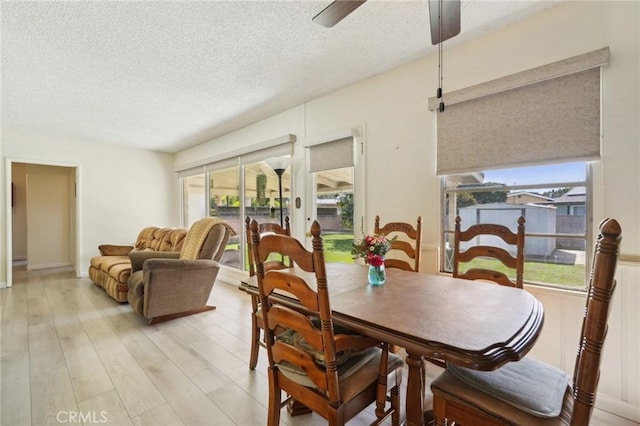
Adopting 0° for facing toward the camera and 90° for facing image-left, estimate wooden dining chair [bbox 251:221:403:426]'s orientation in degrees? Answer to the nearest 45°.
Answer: approximately 225°

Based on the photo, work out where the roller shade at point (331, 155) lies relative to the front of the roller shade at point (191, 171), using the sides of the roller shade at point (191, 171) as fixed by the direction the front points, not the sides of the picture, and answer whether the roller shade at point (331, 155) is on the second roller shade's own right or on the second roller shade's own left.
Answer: on the second roller shade's own left

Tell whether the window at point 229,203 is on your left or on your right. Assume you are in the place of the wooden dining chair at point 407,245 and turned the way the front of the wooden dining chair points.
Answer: on your right

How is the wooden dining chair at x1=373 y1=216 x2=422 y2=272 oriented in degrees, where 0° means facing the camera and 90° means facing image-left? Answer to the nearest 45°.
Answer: approximately 45°

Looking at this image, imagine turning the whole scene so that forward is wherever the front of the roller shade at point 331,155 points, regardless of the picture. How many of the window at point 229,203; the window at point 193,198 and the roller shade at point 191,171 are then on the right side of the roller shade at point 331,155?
3

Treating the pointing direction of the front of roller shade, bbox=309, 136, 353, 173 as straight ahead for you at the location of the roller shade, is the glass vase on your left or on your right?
on your left

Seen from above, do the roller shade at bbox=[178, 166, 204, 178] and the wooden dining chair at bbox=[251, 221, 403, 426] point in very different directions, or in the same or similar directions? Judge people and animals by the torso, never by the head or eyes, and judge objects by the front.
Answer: very different directions

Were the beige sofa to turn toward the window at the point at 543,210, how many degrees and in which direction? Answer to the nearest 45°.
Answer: approximately 90° to its left

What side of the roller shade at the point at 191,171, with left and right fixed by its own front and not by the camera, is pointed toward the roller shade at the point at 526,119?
left
